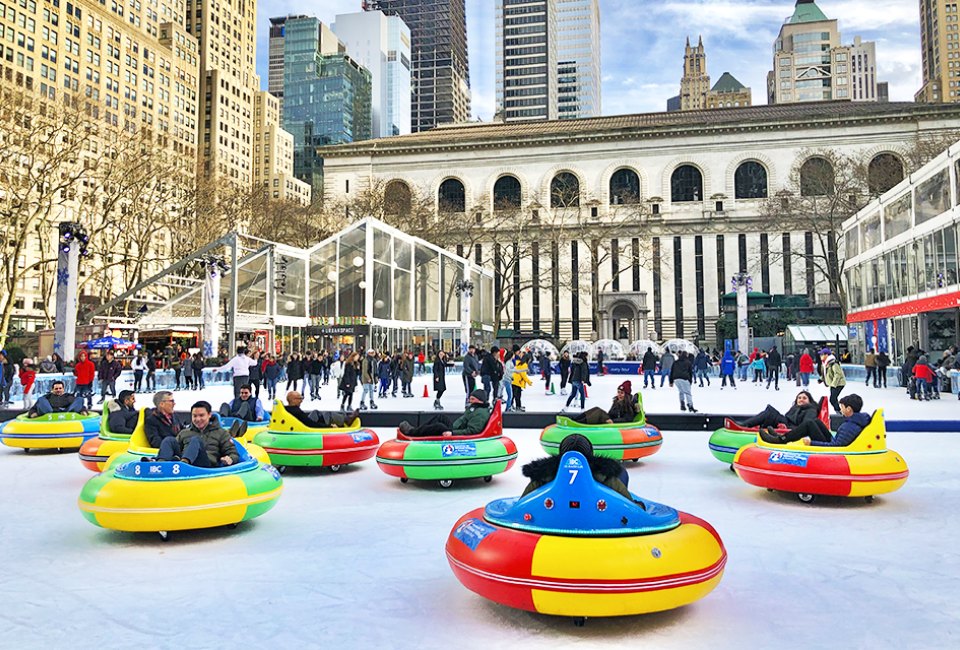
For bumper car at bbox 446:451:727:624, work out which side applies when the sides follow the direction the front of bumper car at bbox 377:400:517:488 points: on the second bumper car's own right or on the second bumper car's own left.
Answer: on the second bumper car's own left

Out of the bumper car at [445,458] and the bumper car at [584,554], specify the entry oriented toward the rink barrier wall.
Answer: the bumper car at [584,554]

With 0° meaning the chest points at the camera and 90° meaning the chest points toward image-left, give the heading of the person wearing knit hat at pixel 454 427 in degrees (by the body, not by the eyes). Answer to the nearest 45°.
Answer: approximately 90°

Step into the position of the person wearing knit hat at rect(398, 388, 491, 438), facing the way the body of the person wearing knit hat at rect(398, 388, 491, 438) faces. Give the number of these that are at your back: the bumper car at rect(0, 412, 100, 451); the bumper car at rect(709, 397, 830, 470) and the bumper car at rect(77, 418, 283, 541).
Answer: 1

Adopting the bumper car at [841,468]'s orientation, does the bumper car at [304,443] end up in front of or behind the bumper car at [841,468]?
in front

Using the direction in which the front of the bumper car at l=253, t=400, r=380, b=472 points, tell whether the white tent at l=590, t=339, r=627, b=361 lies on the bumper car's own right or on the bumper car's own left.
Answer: on the bumper car's own left

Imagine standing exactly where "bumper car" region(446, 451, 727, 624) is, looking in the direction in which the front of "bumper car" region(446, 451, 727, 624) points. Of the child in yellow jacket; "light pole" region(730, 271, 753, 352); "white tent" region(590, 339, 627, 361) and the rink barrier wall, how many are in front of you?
4

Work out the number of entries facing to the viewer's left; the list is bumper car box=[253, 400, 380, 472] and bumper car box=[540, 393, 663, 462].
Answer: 1

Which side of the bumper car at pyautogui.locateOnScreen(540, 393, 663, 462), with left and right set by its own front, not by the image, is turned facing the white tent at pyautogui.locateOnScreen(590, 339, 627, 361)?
right

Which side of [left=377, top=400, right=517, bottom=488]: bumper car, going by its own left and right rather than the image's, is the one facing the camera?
left

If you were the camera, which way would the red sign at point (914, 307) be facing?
facing the viewer and to the left of the viewer

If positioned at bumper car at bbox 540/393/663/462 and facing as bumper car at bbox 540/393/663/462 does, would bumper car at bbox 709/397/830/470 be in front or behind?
behind

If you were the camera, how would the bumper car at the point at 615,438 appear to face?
facing to the left of the viewer

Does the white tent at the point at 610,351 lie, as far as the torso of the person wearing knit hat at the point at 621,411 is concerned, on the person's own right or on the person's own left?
on the person's own right

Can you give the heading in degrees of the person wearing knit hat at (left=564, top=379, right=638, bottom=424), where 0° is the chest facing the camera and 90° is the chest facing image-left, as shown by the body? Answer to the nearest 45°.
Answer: approximately 90°

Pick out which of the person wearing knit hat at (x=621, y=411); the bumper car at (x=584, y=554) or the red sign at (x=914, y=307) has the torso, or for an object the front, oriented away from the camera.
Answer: the bumper car

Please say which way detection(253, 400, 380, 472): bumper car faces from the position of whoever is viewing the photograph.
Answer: facing to the right of the viewer

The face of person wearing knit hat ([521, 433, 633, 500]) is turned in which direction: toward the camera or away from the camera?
away from the camera

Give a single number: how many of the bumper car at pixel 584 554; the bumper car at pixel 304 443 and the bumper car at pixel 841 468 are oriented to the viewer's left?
1

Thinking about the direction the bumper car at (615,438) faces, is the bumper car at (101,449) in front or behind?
in front

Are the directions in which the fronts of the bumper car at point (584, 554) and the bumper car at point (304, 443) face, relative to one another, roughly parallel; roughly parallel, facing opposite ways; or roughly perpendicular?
roughly perpendicular
